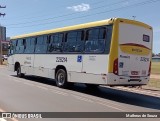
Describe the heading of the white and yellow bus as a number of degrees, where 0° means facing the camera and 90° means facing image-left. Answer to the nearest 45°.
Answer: approximately 135°
